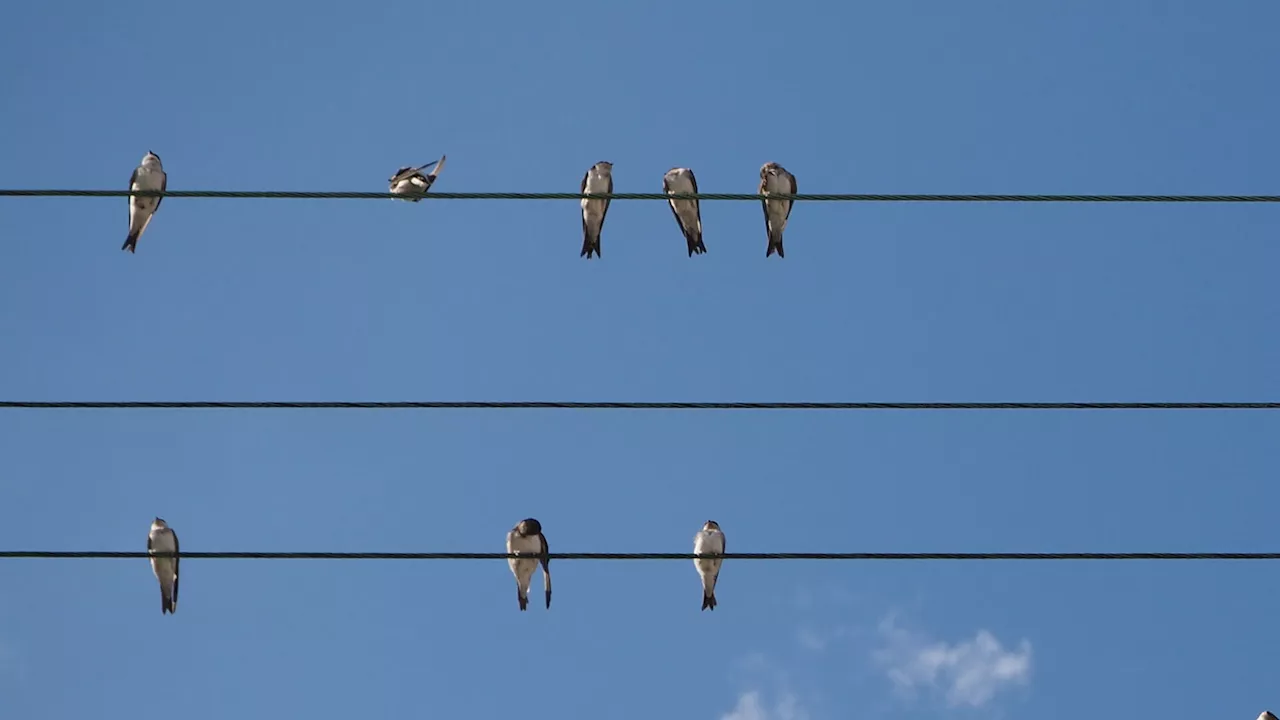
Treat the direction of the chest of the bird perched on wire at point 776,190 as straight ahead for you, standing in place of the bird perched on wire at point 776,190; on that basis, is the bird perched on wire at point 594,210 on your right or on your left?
on your right

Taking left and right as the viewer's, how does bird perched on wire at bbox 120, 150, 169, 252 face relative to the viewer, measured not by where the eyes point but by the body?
facing the viewer

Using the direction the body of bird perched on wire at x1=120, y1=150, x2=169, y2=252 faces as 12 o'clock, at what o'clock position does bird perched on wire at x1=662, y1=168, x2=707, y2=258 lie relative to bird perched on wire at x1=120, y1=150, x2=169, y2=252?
bird perched on wire at x1=662, y1=168, x2=707, y2=258 is roughly at 10 o'clock from bird perched on wire at x1=120, y1=150, x2=169, y2=252.

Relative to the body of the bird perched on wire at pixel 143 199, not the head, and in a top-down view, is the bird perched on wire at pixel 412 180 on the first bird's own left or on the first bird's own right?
on the first bird's own left

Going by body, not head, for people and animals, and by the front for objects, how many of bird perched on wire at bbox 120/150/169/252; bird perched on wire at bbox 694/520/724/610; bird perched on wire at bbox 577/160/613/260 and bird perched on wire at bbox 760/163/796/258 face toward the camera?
4

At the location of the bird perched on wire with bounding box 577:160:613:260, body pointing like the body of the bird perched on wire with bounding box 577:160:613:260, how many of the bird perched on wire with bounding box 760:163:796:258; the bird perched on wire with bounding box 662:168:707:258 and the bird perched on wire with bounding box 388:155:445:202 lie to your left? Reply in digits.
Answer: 2

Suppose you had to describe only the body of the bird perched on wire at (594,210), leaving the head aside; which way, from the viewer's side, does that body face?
toward the camera

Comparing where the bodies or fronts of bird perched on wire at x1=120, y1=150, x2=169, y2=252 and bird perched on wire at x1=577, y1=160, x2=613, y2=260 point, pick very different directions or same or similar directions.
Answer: same or similar directions

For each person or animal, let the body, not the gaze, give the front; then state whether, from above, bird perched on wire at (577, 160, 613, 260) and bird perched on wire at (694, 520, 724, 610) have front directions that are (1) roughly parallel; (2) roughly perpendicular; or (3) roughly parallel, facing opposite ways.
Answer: roughly parallel

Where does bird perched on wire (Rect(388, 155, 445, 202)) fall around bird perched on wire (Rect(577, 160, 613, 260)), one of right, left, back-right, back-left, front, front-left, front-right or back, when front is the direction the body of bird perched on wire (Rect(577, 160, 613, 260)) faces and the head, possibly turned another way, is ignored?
right

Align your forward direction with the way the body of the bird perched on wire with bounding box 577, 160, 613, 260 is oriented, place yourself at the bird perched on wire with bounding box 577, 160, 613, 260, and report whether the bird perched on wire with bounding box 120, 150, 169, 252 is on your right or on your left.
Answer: on your right

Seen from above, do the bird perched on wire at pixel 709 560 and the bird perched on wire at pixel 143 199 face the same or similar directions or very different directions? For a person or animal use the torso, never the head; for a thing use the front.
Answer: same or similar directions
